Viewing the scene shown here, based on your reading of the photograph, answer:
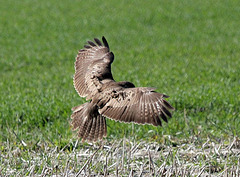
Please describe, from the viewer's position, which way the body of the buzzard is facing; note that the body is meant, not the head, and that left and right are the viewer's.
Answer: facing away from the viewer and to the right of the viewer
